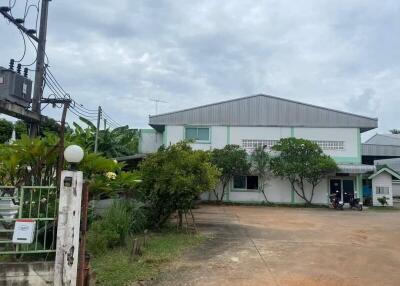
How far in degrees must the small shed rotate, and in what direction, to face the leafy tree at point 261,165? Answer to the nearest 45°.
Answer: approximately 45° to its right

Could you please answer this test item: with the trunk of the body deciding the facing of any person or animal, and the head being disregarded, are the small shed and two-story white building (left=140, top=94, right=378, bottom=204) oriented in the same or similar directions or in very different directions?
same or similar directions

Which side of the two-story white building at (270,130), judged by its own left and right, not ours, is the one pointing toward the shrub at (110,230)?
front

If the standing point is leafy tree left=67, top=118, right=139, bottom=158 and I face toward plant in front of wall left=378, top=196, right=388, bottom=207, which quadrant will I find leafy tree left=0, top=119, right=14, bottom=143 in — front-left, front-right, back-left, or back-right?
back-left

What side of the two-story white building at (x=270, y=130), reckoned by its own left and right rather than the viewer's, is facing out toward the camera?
front

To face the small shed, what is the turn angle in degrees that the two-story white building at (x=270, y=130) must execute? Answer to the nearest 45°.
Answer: approximately 90° to its left

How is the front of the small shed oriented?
toward the camera

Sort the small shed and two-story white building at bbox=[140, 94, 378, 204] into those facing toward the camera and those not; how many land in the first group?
2

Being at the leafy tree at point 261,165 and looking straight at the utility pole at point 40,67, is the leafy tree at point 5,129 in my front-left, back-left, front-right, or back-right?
front-right

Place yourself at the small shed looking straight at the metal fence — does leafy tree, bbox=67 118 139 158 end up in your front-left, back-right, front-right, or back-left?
front-right
